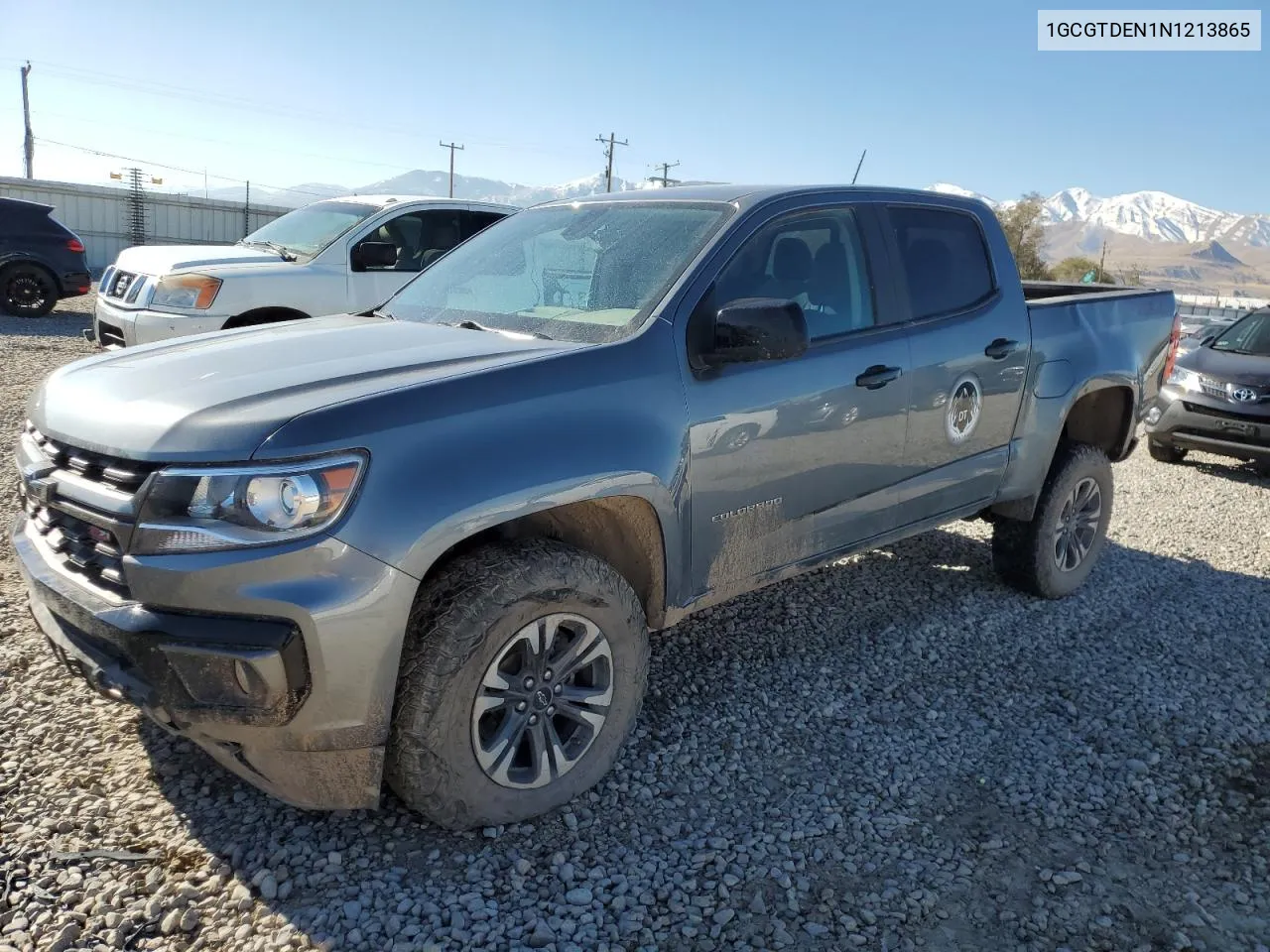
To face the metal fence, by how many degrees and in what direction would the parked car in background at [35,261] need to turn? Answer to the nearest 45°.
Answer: approximately 90° to its right

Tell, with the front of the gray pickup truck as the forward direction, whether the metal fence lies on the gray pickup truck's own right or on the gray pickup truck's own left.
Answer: on the gray pickup truck's own right

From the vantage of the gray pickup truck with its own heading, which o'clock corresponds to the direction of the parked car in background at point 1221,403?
The parked car in background is roughly at 6 o'clock from the gray pickup truck.

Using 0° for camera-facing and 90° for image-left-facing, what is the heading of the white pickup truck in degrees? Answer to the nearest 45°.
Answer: approximately 45°

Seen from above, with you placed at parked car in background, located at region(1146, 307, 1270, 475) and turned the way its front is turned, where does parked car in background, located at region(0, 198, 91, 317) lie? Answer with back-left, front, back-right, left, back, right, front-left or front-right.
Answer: front-right

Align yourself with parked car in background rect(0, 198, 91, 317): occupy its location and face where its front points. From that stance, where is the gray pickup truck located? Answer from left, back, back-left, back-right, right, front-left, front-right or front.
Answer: left

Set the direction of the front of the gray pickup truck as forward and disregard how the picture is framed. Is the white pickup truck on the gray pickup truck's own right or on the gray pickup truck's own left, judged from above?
on the gray pickup truck's own right

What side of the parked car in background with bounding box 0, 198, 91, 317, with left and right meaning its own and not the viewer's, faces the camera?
left

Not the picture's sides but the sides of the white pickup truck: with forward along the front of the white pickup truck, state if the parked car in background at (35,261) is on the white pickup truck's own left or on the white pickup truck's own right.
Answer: on the white pickup truck's own right
